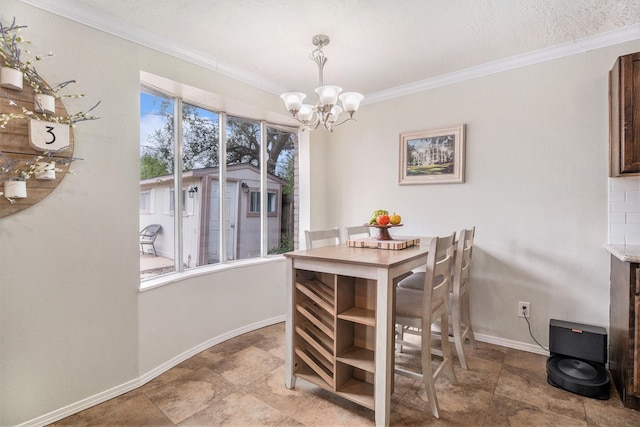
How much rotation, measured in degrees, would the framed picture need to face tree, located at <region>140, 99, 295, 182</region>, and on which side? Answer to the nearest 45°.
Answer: approximately 45° to its right

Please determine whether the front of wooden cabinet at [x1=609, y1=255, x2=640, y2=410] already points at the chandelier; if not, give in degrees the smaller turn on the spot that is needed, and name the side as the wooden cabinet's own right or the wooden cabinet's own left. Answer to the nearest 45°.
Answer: approximately 45° to the wooden cabinet's own right

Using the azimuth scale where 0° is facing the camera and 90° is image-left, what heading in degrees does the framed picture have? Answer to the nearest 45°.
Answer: approximately 45°

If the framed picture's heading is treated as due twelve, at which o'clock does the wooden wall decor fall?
The wooden wall decor is roughly at 12 o'clock from the framed picture.

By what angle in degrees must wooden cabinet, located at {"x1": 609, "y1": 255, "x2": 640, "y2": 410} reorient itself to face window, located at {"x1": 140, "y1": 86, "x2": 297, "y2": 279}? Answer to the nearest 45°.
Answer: approximately 45° to its right
